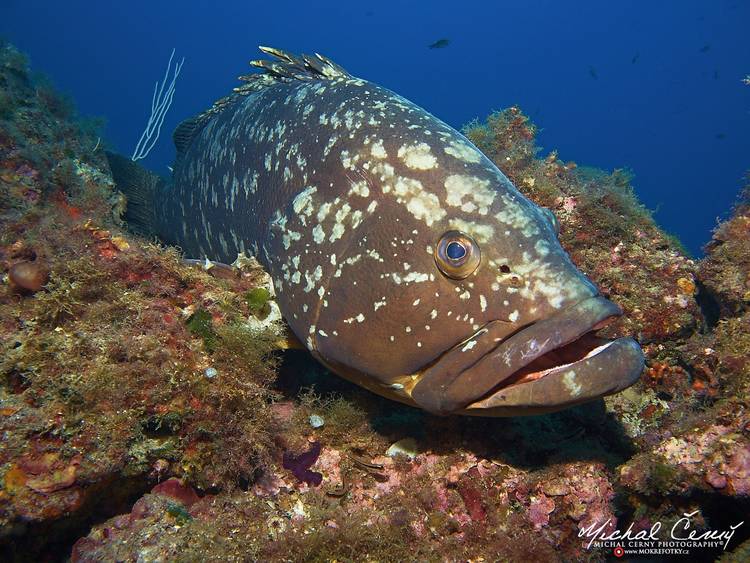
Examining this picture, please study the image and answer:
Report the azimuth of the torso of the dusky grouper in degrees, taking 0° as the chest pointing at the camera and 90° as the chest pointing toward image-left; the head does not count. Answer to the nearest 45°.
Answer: approximately 315°
